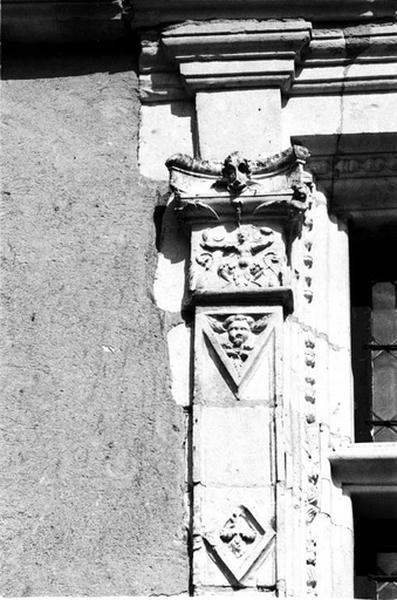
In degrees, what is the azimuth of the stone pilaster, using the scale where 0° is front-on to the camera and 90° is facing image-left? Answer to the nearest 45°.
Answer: approximately 0°
